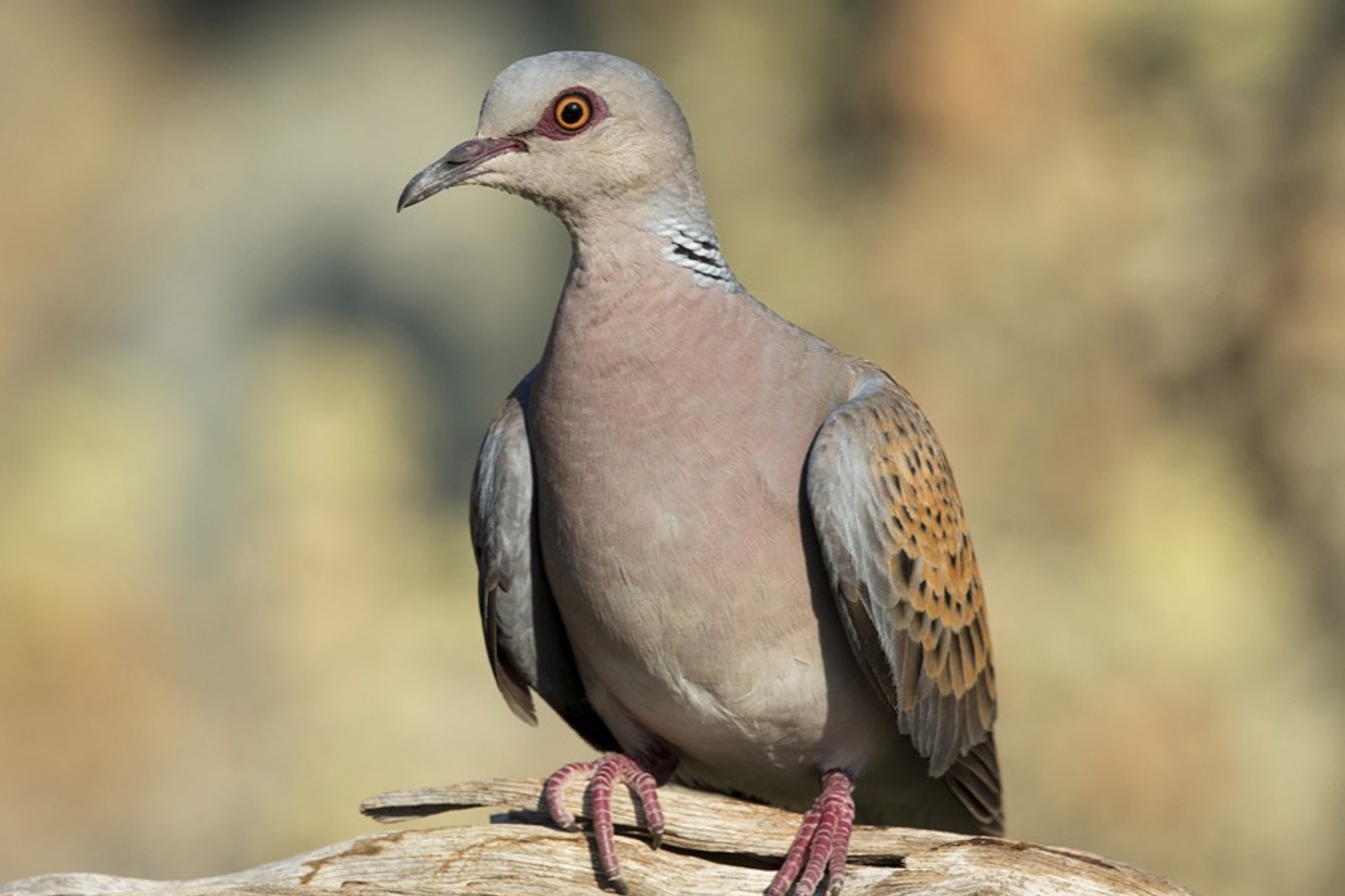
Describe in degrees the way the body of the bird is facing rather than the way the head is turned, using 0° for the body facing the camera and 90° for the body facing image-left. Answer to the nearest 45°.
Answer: approximately 45°
